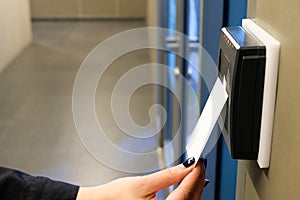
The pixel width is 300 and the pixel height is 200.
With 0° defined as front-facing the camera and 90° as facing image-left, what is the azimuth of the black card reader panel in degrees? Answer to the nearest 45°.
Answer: approximately 90°
